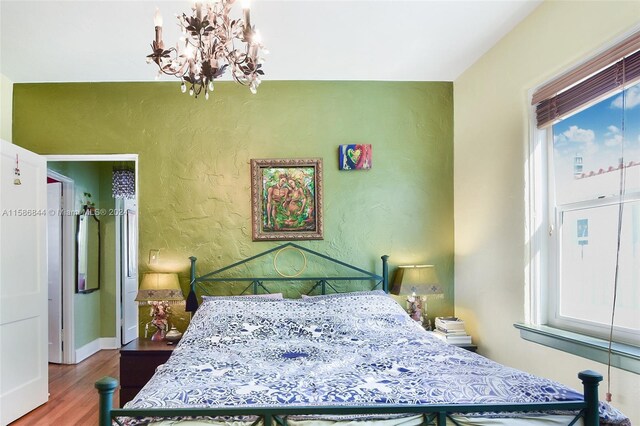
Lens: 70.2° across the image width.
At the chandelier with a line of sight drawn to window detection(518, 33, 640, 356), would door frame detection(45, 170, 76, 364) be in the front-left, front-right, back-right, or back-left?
back-left

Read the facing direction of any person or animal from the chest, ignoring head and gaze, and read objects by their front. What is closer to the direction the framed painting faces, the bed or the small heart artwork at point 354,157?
the bed

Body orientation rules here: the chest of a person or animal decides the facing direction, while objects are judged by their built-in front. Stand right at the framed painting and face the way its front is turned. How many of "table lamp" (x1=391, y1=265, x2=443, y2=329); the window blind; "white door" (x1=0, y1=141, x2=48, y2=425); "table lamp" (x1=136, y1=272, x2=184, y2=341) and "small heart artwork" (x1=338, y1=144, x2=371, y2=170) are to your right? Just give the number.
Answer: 2

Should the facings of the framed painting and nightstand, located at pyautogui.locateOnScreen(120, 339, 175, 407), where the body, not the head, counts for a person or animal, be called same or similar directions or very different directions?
same or similar directions

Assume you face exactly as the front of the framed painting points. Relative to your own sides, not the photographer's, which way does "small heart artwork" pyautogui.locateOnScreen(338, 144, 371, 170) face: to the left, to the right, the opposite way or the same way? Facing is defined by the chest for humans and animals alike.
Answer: the same way

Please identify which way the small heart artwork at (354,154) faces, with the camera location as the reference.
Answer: facing the viewer

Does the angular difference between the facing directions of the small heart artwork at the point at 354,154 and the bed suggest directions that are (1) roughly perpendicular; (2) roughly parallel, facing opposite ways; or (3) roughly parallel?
roughly parallel

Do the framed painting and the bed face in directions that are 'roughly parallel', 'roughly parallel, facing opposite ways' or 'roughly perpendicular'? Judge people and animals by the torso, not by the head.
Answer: roughly parallel

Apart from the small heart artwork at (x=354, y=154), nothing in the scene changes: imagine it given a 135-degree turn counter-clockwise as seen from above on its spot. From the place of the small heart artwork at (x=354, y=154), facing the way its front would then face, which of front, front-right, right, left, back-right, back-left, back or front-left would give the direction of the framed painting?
back-left

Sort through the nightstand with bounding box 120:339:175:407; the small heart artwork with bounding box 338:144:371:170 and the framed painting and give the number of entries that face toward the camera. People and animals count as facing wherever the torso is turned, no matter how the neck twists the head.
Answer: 3

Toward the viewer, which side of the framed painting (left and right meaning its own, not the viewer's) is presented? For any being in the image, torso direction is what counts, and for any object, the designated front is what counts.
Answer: front

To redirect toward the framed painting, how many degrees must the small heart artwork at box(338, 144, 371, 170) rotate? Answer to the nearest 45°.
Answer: approximately 90° to its right
